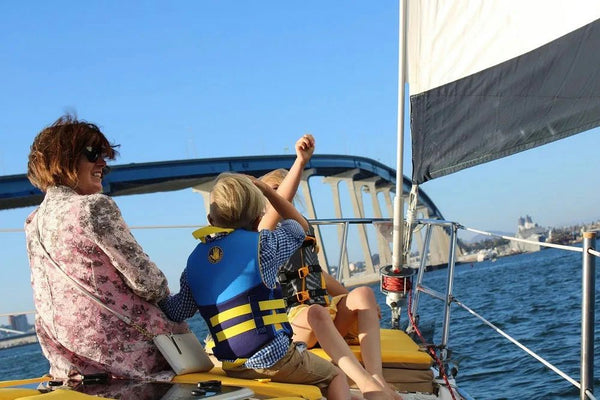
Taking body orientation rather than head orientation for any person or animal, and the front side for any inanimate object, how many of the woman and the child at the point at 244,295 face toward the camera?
0

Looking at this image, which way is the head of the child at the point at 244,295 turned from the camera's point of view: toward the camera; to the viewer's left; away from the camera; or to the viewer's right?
away from the camera

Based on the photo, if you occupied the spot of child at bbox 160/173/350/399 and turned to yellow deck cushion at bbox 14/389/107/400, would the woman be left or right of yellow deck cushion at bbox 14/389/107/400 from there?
right

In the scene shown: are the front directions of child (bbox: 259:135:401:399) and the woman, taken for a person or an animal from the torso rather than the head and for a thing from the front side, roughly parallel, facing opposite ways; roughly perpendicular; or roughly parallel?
roughly perpendicular

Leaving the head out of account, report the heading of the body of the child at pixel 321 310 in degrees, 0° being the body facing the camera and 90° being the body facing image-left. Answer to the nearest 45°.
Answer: approximately 315°

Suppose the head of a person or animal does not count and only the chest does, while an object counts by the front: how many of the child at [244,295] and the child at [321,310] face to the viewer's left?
0

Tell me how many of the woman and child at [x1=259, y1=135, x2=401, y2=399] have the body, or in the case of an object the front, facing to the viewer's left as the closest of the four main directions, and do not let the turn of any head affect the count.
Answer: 0

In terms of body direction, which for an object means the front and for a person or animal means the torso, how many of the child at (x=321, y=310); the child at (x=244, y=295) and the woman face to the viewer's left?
0

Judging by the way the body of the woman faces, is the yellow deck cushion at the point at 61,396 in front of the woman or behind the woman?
behind

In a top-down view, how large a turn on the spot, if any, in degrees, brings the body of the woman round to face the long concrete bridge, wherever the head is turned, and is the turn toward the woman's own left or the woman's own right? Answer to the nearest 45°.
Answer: approximately 45° to the woman's own left

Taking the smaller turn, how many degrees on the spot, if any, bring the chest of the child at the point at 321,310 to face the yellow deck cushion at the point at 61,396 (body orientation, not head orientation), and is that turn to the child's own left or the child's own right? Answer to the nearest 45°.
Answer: approximately 90° to the child's own right

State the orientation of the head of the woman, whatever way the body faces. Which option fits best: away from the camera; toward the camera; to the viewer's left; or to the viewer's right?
to the viewer's right

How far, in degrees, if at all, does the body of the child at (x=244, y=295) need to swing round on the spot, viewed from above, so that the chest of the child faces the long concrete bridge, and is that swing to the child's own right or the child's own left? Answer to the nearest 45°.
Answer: approximately 45° to the child's own left

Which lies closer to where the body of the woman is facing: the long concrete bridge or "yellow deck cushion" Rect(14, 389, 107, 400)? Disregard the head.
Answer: the long concrete bridge

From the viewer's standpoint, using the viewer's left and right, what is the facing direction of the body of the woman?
facing away from the viewer and to the right of the viewer

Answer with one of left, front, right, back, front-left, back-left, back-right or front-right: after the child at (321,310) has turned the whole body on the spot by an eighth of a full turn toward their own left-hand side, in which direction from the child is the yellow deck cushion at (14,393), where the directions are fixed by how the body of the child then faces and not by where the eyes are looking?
back-right

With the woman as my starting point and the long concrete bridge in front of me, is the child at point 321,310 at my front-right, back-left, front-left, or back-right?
front-right

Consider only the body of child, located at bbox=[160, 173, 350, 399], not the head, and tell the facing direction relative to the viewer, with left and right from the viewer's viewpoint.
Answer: facing away from the viewer and to the right of the viewer
